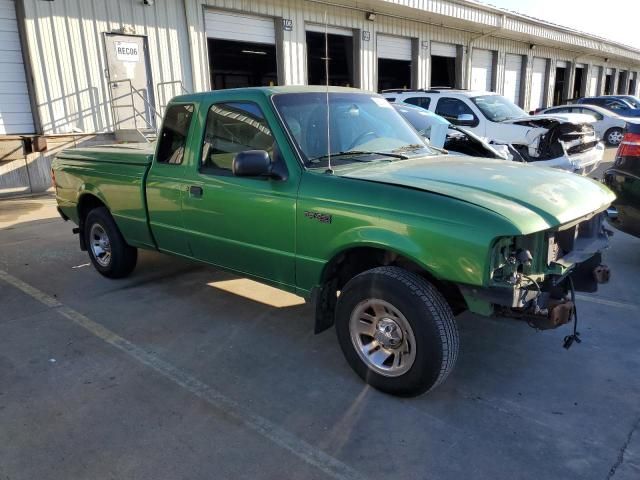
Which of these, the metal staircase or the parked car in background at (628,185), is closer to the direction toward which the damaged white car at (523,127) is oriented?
the parked car in background

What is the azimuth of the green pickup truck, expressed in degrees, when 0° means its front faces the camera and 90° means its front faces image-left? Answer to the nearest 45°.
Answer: approximately 315°

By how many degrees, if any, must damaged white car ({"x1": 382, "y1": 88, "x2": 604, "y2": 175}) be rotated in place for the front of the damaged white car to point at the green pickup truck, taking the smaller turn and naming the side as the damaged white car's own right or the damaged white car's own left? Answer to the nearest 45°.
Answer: approximately 45° to the damaged white car's own right

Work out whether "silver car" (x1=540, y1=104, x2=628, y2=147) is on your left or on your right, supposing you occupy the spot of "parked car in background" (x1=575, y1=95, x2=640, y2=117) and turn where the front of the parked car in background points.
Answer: on your right

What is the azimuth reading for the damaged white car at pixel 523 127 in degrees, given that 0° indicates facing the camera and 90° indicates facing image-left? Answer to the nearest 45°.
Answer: approximately 315°

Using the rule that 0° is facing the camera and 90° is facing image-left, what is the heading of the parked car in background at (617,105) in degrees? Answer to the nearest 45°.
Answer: approximately 270°

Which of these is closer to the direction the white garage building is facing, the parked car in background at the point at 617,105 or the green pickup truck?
the green pickup truck
